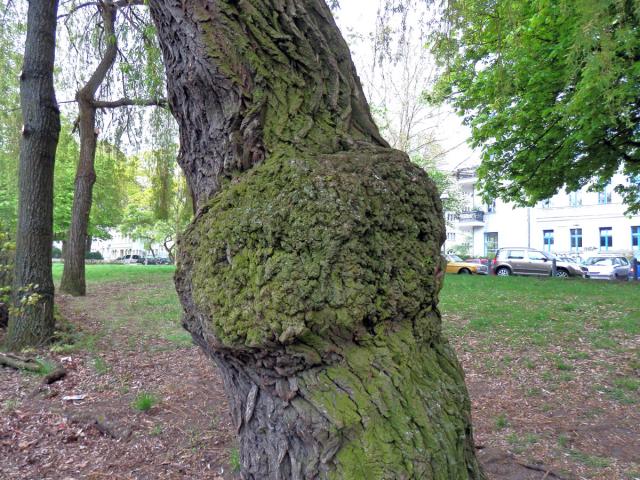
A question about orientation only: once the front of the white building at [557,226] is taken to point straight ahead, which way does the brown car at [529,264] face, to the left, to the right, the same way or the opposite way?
to the left

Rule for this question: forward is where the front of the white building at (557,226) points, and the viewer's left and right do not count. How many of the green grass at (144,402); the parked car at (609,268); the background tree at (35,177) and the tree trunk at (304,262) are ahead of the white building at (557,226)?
4

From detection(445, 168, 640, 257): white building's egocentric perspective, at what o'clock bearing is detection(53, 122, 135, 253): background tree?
The background tree is roughly at 1 o'clock from the white building.

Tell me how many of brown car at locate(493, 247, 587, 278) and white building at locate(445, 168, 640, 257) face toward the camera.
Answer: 1

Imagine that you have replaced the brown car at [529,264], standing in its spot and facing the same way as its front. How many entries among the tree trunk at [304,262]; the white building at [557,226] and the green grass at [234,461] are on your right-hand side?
2

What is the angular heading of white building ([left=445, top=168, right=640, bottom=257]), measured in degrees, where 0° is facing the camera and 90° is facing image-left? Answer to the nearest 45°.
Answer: approximately 0°

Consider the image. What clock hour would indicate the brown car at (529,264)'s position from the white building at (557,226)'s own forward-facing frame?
The brown car is roughly at 12 o'clock from the white building.

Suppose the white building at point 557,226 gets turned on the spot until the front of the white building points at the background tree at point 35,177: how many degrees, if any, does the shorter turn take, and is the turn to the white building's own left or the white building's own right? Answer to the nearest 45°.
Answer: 0° — it already faces it

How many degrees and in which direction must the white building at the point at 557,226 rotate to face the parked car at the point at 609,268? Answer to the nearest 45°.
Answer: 0° — it already faces it

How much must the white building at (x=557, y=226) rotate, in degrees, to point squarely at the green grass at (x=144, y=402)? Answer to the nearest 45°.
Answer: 0° — it already faces it

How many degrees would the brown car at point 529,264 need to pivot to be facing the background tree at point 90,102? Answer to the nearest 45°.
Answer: approximately 135° to its right

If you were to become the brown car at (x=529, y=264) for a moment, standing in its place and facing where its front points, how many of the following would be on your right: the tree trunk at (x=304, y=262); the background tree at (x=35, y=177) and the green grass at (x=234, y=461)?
3

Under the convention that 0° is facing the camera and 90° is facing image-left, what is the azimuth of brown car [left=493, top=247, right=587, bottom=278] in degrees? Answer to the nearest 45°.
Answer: approximately 270°

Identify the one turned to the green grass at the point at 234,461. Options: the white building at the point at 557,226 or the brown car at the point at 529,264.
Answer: the white building
